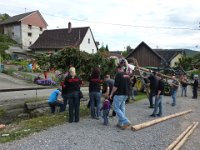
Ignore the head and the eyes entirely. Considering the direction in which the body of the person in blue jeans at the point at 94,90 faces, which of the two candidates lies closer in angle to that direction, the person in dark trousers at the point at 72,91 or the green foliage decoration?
the green foliage decoration

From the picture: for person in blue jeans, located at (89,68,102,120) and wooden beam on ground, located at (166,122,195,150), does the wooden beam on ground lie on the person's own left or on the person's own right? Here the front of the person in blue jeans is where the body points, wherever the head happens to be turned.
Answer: on the person's own right

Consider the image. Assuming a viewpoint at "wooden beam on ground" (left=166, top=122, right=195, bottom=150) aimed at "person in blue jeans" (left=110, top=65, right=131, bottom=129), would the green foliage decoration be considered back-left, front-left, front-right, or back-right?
front-right

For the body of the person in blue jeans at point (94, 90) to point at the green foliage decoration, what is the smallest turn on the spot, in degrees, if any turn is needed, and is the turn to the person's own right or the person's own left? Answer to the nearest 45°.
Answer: approximately 45° to the person's own left

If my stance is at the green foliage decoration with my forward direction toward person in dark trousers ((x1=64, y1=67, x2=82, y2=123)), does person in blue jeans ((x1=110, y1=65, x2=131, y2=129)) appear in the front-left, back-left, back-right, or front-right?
front-left

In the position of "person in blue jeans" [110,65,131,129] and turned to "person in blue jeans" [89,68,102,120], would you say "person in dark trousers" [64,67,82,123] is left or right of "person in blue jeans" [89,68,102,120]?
left
